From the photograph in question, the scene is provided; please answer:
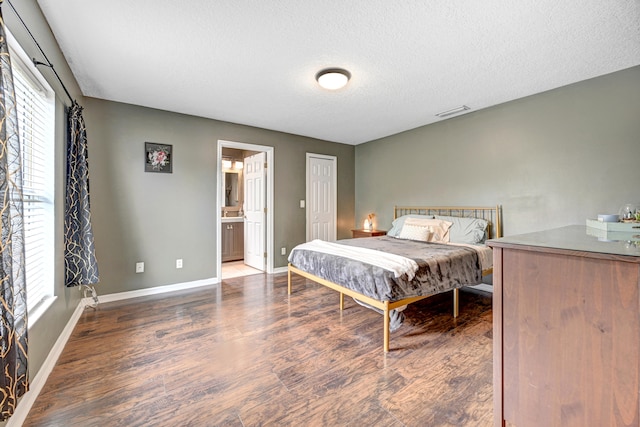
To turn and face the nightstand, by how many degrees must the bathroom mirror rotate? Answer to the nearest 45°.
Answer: approximately 45° to its left

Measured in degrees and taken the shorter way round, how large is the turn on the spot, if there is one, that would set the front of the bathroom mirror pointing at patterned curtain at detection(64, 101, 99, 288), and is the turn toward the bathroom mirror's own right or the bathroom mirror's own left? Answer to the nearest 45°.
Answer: approximately 45° to the bathroom mirror's own right

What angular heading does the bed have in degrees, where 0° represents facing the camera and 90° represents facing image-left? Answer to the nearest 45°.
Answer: approximately 45°

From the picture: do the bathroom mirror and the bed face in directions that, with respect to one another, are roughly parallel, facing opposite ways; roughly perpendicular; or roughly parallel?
roughly perpendicular

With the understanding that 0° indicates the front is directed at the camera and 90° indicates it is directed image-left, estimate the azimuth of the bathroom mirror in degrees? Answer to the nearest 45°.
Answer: approximately 0°

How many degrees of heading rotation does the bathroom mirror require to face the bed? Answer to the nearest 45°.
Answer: approximately 45° to its left
